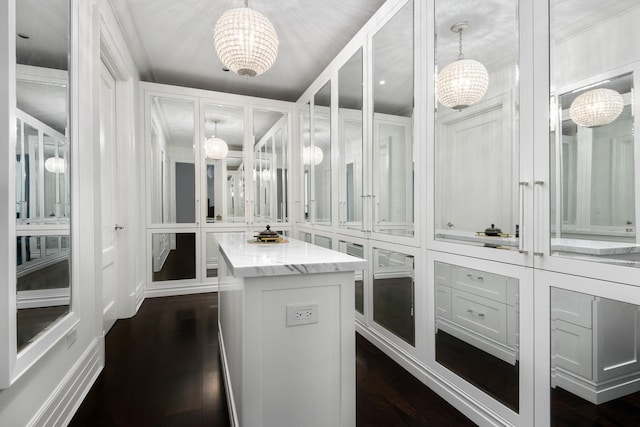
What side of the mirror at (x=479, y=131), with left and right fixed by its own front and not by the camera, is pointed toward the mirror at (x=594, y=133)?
left

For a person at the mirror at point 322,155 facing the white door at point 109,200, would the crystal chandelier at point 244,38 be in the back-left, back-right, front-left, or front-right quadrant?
front-left

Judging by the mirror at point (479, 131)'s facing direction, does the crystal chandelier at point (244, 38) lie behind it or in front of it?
in front

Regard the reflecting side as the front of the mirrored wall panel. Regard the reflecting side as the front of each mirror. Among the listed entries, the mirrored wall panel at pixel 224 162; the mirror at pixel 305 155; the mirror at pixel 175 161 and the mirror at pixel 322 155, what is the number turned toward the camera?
2

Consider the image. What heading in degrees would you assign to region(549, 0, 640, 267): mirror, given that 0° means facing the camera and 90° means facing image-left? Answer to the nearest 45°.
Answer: approximately 45°

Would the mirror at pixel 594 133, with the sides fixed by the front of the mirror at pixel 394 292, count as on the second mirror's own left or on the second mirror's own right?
on the second mirror's own left

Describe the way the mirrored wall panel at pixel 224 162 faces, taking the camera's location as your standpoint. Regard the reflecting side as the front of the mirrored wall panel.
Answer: facing the viewer

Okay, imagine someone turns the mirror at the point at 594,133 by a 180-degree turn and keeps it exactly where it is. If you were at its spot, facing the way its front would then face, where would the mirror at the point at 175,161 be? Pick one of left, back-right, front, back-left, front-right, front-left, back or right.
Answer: back-left

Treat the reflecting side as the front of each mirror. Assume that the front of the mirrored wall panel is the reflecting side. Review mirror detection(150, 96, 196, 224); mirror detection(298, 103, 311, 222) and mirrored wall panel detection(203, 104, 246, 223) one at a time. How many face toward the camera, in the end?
2

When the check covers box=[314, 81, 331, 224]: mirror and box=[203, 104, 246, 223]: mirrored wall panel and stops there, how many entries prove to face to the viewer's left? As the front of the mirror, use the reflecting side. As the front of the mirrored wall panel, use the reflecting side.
1

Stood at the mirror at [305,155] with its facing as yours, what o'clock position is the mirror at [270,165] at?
the mirror at [270,165] is roughly at 1 o'clock from the mirror at [305,155].

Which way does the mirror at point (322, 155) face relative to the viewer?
to the viewer's left

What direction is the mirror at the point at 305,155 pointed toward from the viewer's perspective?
to the viewer's left

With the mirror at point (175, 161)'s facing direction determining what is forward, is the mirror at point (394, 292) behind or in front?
in front

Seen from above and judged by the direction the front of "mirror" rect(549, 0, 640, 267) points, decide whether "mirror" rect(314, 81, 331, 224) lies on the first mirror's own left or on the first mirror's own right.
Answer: on the first mirror's own right

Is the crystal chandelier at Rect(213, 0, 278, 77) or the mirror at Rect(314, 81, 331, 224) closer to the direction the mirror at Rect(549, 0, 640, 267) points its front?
the crystal chandelier
